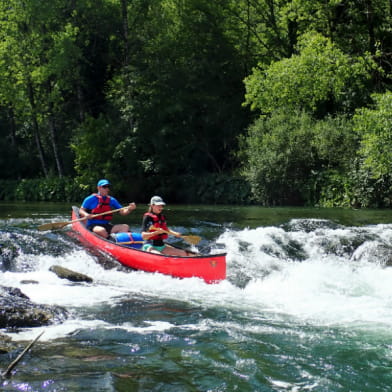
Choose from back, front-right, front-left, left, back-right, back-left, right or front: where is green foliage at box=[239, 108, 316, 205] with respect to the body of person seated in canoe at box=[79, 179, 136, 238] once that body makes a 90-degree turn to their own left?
front

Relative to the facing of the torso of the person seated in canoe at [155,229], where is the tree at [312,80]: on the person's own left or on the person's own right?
on the person's own left

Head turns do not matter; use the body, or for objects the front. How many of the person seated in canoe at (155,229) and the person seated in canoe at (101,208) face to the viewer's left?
0

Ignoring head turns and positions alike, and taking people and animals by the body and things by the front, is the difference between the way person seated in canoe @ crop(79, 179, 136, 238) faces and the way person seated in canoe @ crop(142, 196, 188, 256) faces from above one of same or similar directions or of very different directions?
same or similar directions

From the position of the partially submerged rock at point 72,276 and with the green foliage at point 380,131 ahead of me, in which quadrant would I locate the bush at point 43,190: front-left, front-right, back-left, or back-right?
front-left

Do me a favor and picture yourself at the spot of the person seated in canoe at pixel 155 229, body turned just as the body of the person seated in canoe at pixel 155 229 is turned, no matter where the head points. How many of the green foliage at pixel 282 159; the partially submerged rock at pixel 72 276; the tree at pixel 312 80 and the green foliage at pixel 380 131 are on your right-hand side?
1

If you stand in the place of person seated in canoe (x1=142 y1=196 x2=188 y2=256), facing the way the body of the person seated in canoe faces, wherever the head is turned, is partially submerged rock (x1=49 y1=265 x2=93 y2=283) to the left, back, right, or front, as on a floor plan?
right

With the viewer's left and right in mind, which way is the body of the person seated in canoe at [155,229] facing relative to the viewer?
facing the viewer and to the right of the viewer

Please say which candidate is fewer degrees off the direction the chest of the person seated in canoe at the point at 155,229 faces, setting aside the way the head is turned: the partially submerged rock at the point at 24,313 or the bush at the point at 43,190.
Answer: the partially submerged rock

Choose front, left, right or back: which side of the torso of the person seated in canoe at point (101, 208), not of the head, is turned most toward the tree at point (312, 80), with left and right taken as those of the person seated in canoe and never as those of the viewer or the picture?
left

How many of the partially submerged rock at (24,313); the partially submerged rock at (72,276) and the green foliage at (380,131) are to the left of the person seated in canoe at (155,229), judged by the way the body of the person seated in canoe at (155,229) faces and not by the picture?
1

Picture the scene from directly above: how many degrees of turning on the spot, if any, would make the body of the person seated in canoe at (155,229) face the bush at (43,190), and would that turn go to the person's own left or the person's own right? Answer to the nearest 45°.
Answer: approximately 135° to the person's own left

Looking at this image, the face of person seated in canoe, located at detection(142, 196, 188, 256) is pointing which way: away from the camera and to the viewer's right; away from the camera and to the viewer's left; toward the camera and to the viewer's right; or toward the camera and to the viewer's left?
toward the camera and to the viewer's right

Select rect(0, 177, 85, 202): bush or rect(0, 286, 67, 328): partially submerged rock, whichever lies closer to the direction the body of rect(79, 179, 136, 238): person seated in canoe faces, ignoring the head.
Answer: the partially submerged rock

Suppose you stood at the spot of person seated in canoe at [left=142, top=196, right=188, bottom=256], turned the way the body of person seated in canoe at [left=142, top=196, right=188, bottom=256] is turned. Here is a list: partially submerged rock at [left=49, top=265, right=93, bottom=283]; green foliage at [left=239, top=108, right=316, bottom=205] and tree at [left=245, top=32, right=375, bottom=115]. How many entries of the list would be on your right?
1

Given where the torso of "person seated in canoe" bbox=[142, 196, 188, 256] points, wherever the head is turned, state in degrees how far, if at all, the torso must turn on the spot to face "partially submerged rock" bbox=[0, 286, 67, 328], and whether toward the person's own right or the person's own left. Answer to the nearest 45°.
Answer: approximately 45° to the person's own right
